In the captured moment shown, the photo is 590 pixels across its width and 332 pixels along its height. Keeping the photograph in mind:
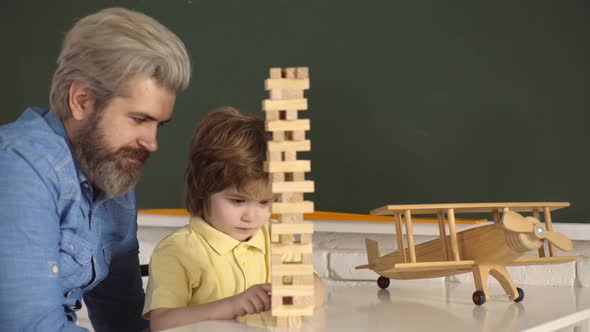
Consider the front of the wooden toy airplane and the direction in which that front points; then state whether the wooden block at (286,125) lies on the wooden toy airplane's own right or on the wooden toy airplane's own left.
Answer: on the wooden toy airplane's own right

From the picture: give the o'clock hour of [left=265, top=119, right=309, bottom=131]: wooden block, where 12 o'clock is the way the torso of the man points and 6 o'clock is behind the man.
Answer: The wooden block is roughly at 12 o'clock from the man.

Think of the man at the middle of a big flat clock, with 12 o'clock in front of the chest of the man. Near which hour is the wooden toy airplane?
The wooden toy airplane is roughly at 11 o'clock from the man.

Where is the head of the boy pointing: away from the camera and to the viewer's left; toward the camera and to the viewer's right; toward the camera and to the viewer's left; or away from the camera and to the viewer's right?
toward the camera and to the viewer's right

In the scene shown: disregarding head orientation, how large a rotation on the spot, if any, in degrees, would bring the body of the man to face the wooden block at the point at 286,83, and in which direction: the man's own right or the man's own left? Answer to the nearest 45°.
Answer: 0° — they already face it
